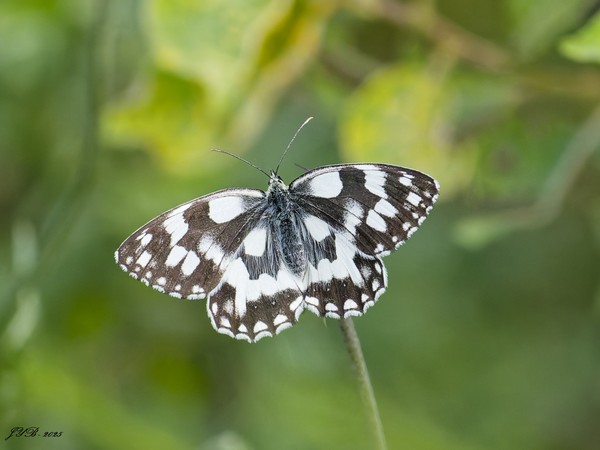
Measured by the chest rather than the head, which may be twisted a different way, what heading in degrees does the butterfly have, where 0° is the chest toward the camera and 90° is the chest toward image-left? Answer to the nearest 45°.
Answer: approximately 180°

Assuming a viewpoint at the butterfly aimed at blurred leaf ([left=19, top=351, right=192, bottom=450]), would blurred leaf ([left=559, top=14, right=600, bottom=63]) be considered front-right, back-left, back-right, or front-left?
back-right

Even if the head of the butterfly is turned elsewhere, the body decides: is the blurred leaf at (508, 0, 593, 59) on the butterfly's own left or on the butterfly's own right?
on the butterfly's own right
